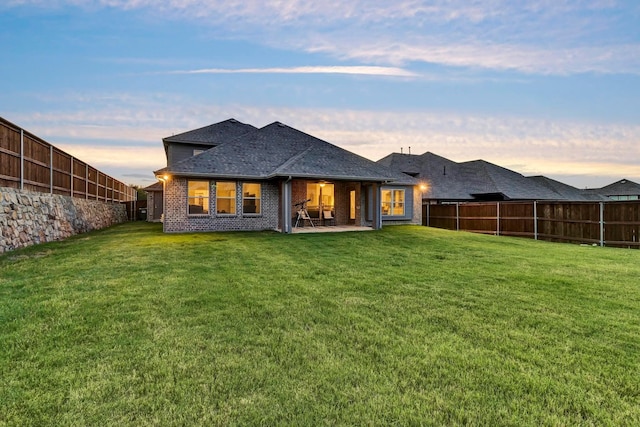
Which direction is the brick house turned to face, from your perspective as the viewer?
facing away from the viewer

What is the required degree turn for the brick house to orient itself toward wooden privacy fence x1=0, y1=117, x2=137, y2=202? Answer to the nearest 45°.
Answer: approximately 135° to its left

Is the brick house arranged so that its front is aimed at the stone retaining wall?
no

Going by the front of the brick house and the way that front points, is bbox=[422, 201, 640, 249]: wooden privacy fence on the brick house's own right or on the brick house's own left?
on the brick house's own right
